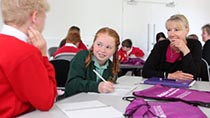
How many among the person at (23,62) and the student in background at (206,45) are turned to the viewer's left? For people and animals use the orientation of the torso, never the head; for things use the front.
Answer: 1

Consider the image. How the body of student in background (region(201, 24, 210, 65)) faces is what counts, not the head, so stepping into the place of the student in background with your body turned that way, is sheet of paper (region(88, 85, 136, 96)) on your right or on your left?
on your left

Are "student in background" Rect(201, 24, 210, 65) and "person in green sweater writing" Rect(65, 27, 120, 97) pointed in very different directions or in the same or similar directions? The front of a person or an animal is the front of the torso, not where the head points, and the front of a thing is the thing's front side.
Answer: very different directions

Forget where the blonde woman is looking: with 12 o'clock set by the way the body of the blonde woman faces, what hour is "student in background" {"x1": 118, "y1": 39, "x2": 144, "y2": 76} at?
The student in background is roughly at 4 o'clock from the blonde woman.

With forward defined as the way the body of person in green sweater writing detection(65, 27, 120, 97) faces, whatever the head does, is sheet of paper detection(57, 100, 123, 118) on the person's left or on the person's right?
on the person's right

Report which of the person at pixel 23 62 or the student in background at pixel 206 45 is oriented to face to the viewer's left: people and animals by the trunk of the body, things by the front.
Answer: the student in background at pixel 206 45

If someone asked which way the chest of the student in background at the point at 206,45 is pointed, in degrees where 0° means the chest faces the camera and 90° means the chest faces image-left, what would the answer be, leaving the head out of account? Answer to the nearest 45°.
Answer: approximately 90°
